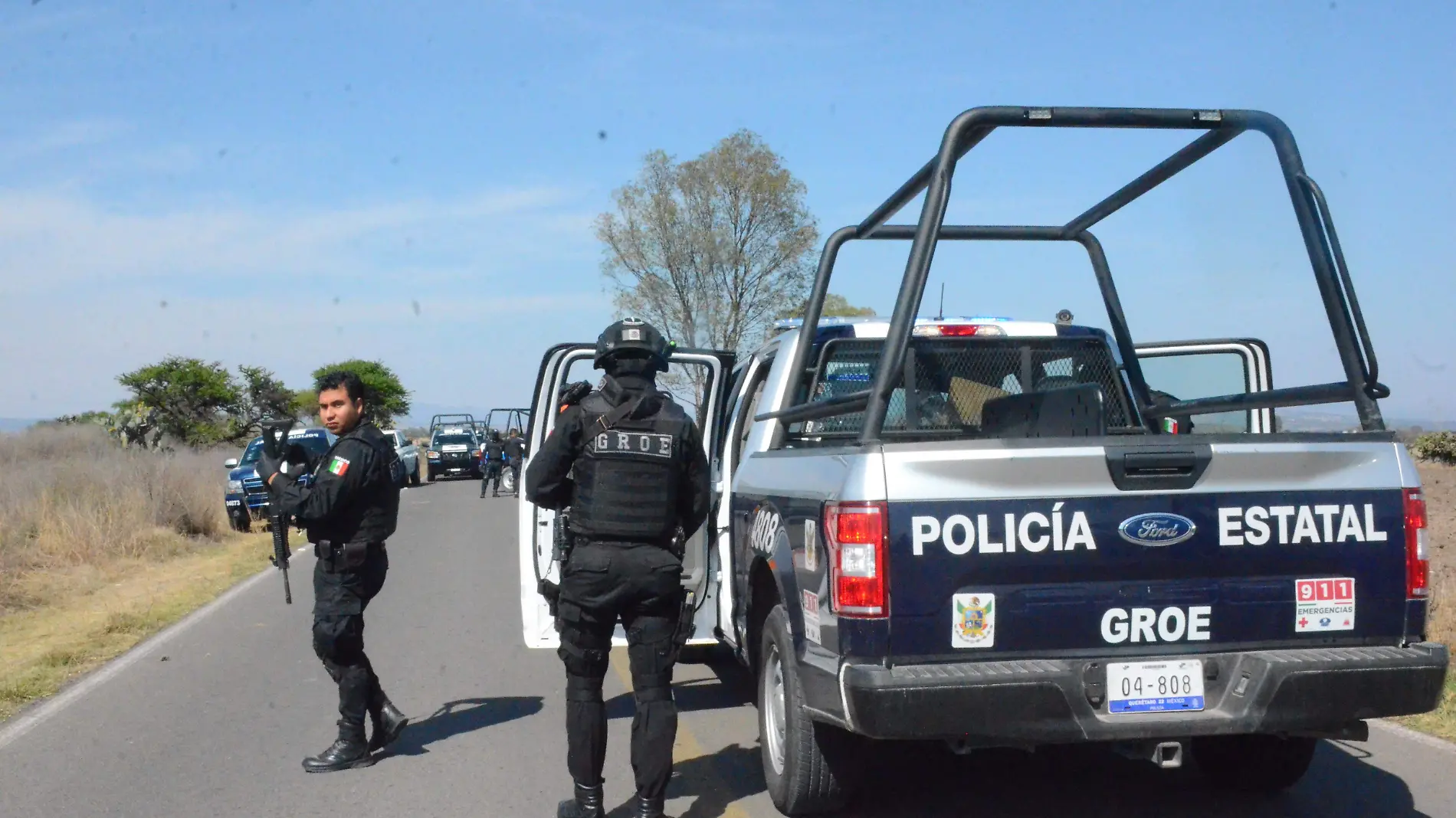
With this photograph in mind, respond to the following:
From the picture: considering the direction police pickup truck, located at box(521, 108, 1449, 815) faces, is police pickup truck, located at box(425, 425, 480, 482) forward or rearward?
forward

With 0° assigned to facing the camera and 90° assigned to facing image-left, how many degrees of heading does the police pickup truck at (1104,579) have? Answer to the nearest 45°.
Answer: approximately 180°

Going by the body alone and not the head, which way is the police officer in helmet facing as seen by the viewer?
away from the camera

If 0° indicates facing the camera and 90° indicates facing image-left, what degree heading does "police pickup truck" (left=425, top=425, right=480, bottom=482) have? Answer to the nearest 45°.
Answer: approximately 0°

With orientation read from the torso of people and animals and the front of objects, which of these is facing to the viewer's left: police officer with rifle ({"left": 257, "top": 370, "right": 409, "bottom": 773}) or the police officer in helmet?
the police officer with rifle

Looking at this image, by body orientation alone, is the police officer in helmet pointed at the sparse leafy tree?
yes

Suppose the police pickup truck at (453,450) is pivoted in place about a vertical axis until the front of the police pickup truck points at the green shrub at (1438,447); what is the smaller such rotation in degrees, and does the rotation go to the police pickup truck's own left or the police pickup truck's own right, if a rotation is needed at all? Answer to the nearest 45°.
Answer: approximately 45° to the police pickup truck's own left

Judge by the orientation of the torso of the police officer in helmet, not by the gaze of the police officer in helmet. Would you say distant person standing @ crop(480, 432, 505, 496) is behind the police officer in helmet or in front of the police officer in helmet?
in front

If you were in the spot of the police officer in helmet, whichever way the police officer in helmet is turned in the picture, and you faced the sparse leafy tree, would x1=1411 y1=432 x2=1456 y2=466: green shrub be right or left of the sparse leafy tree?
right
